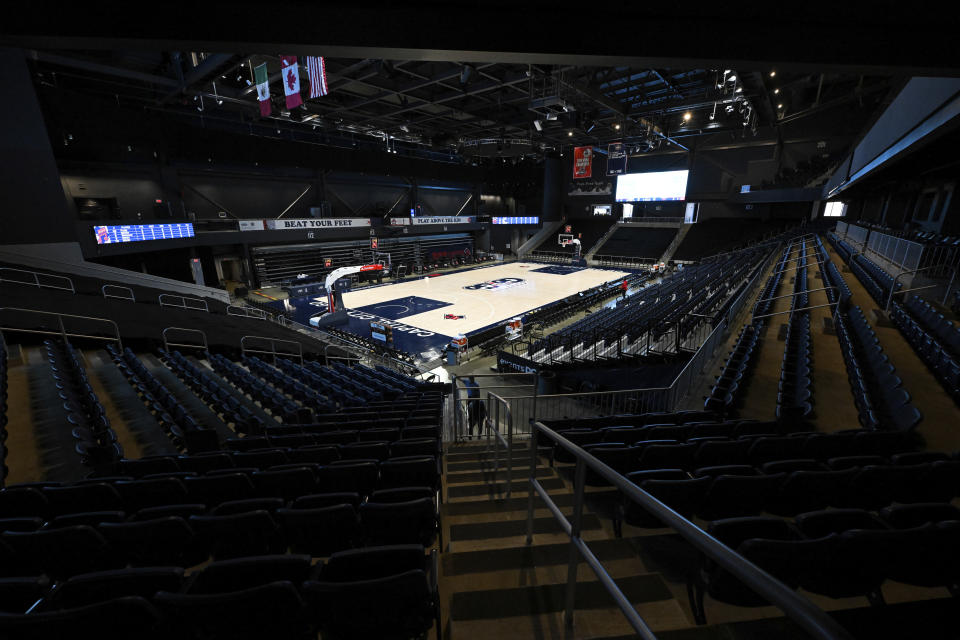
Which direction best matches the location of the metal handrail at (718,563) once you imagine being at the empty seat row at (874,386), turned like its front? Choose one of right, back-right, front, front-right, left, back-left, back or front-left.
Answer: left

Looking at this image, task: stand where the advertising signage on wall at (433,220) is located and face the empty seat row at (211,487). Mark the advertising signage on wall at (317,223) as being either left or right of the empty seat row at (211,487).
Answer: right

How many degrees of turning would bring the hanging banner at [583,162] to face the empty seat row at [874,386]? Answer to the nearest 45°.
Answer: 0° — it already faces it

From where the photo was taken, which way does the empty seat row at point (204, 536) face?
away from the camera

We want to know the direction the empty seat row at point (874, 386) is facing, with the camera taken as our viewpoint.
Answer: facing to the left of the viewer

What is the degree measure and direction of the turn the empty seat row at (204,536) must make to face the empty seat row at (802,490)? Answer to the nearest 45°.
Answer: approximately 135° to its right

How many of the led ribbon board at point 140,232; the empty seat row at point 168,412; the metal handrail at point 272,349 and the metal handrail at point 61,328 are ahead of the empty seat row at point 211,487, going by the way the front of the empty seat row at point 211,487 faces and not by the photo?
4

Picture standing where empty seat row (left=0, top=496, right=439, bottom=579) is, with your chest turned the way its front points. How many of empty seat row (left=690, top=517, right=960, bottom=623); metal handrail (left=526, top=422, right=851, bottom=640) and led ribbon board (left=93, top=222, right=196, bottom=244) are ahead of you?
1

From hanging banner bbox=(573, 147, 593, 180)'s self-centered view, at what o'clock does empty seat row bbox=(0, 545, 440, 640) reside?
The empty seat row is roughly at 12 o'clock from the hanging banner.

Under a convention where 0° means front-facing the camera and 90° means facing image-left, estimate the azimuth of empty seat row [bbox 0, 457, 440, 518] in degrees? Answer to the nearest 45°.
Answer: approximately 180°

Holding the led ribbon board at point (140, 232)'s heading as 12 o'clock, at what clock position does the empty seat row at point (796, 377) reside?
The empty seat row is roughly at 1 o'clock from the led ribbon board.

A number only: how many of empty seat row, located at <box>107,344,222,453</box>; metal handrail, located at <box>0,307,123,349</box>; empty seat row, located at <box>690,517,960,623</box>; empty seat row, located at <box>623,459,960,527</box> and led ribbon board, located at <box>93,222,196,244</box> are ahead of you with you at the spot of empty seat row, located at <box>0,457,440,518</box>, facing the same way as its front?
3

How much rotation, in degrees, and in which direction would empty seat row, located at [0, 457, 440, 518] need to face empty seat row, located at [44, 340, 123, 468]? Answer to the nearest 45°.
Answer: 0° — it already faces it
